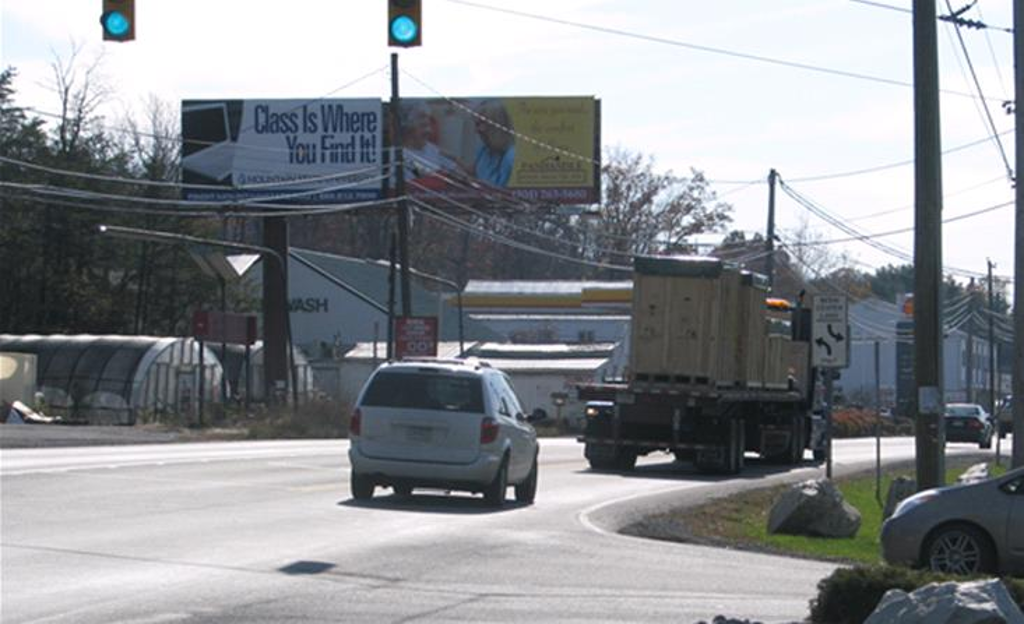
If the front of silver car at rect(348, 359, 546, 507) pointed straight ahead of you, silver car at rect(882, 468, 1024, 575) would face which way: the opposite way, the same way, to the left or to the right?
to the left

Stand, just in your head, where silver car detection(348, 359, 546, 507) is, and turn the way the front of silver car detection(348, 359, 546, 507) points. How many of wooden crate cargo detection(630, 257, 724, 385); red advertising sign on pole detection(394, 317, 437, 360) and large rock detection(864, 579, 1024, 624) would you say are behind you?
1

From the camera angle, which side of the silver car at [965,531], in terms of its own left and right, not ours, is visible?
left

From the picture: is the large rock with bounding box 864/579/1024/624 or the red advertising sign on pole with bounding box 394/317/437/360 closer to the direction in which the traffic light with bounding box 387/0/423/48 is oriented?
the large rock

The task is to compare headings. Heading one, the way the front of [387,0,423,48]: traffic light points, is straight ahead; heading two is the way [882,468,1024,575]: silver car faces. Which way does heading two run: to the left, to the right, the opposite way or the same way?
to the right

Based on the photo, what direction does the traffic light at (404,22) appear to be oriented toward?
toward the camera

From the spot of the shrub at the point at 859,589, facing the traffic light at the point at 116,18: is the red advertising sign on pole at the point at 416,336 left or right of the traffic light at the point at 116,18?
right

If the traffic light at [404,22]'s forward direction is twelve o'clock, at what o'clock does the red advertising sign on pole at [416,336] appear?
The red advertising sign on pole is roughly at 6 o'clock from the traffic light.

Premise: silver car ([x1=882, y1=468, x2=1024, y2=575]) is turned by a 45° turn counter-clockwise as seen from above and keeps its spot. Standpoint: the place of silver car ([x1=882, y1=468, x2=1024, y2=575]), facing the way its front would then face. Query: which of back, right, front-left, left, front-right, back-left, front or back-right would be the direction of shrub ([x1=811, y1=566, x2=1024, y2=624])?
front-left

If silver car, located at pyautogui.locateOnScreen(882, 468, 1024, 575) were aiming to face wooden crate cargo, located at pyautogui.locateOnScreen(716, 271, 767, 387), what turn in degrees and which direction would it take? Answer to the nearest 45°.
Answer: approximately 90° to its right

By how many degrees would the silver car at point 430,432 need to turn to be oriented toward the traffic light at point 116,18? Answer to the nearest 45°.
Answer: approximately 135° to its left

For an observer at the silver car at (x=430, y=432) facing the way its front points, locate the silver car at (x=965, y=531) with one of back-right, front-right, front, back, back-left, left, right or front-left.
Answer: back-right

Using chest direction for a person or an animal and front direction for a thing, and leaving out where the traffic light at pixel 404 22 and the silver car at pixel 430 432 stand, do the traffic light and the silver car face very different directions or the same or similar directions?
very different directions

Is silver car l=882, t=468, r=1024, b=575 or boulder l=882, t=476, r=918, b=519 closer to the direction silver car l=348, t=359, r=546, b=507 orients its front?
the boulder

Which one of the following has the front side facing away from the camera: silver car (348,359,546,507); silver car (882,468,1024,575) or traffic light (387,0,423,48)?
silver car (348,359,546,507)

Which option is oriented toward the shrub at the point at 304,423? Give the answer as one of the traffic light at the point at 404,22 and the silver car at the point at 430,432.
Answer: the silver car

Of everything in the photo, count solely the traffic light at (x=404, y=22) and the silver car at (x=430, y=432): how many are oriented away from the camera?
1

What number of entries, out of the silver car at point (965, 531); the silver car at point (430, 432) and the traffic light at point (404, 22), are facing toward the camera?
1

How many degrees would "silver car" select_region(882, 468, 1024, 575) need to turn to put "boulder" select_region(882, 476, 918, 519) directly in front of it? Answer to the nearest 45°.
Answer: approximately 90° to its right

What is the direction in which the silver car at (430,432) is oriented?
away from the camera
